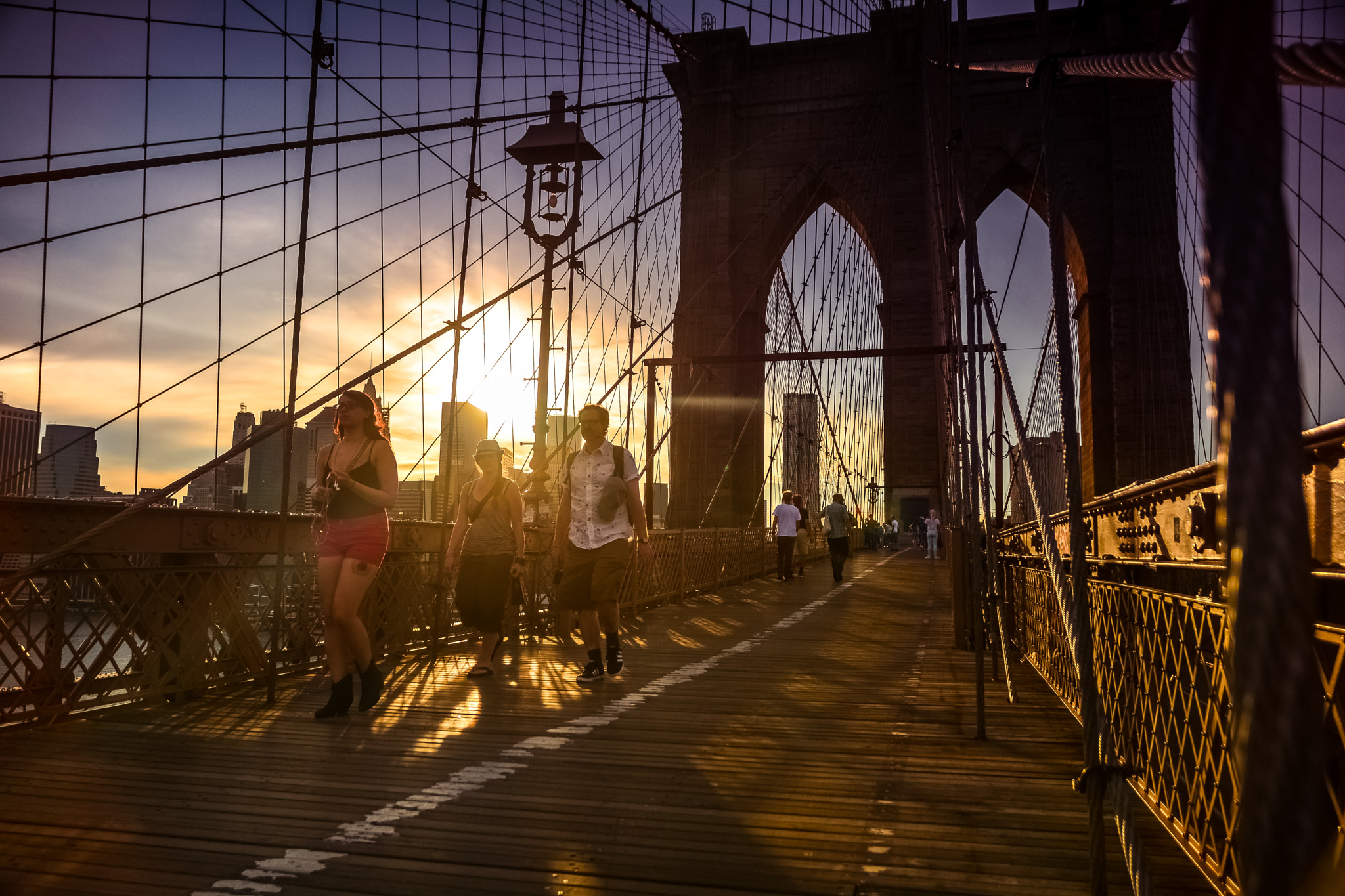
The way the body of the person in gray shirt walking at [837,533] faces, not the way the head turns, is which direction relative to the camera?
away from the camera

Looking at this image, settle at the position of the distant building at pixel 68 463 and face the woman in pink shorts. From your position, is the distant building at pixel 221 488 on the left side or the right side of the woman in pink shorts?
left

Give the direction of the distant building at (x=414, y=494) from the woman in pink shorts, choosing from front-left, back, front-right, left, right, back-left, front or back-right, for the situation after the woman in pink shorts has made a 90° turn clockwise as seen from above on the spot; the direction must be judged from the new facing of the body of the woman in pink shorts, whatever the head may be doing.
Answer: front-right

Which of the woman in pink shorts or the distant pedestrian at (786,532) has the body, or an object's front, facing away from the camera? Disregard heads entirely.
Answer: the distant pedestrian

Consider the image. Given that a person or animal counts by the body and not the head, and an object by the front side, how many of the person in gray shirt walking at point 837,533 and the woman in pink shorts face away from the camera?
1

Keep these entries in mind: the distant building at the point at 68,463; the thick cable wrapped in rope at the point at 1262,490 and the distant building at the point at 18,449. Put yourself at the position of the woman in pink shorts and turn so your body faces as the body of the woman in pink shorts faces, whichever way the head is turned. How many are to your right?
2

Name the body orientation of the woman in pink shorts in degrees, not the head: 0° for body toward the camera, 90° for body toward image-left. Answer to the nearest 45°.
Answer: approximately 45°

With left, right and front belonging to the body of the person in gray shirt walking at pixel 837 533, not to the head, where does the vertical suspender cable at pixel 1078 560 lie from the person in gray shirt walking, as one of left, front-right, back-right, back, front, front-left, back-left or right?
back

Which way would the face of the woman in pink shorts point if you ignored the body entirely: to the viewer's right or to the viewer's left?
to the viewer's left

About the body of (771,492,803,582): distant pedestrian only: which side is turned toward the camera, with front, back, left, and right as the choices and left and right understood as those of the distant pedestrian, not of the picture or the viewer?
back
